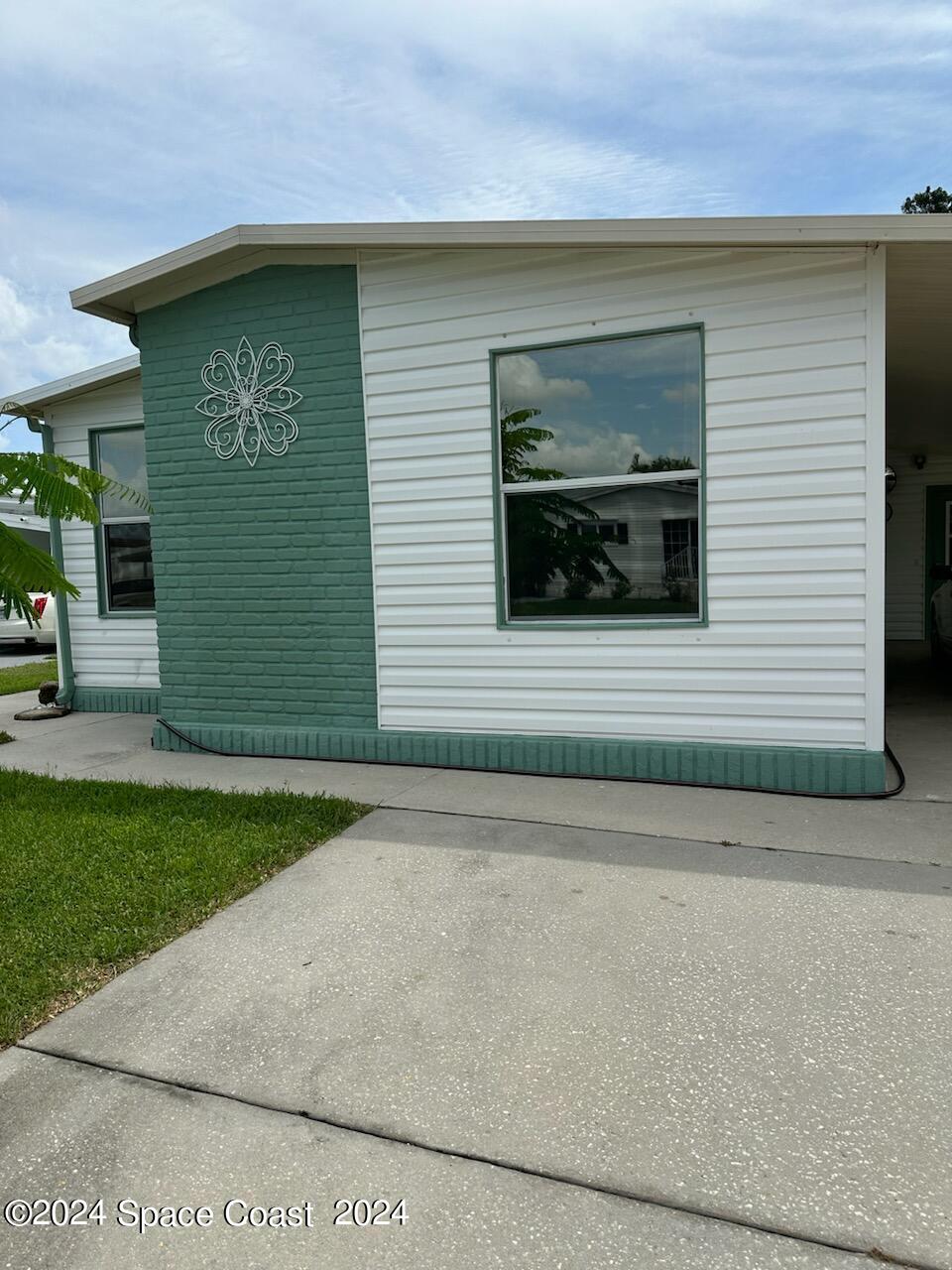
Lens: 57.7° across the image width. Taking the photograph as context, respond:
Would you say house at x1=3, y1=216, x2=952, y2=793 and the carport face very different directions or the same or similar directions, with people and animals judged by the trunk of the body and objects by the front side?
same or similar directions

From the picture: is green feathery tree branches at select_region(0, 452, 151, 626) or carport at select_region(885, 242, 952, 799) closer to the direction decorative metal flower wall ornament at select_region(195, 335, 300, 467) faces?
the green feathery tree branches

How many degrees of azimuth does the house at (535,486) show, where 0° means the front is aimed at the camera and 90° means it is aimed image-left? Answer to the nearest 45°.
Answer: approximately 0°

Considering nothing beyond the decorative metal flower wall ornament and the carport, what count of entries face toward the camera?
2

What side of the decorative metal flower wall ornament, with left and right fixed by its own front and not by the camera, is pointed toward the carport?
left

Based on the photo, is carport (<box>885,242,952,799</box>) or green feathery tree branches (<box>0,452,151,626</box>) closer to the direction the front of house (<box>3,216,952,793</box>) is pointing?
the green feathery tree branches

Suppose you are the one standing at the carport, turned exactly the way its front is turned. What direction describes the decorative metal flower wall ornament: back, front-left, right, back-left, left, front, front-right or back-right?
front-right

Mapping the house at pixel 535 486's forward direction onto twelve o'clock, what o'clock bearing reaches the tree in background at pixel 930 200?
The tree in background is roughly at 7 o'clock from the house.

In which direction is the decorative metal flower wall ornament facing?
toward the camera

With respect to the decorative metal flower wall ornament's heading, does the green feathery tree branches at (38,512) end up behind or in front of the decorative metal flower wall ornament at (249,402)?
in front

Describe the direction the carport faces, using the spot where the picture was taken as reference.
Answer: facing the viewer

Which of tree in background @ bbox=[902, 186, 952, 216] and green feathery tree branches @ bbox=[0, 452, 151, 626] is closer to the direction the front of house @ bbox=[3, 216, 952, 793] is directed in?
the green feathery tree branches

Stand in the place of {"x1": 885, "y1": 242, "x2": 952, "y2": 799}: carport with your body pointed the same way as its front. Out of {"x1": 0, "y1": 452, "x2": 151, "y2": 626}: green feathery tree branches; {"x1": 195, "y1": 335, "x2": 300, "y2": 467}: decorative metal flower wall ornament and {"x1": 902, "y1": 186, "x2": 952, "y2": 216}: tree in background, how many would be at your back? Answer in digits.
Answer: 1

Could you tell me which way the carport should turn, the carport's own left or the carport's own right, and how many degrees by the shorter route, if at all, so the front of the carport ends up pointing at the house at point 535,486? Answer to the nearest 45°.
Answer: approximately 45° to the carport's own right

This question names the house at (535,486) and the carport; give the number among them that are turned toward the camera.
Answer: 2
